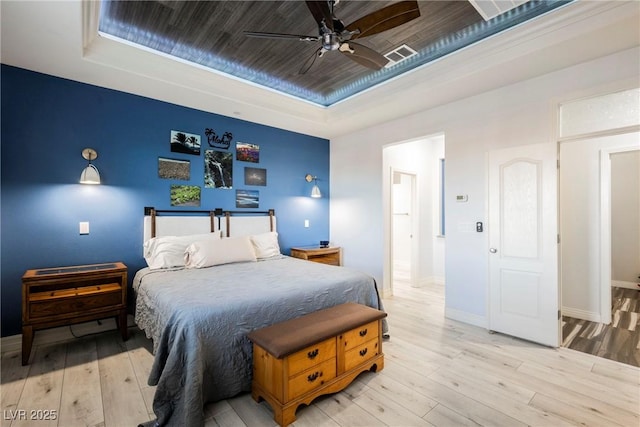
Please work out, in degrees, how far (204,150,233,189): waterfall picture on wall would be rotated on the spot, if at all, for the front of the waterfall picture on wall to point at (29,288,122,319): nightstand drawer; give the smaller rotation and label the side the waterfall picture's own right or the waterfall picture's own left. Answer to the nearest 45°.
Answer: approximately 90° to the waterfall picture's own right

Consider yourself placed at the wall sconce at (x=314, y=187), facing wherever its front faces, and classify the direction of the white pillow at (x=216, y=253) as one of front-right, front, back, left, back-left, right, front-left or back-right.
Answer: right

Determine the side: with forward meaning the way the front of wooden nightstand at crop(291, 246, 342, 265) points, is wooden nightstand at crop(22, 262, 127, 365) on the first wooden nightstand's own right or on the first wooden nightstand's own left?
on the first wooden nightstand's own right

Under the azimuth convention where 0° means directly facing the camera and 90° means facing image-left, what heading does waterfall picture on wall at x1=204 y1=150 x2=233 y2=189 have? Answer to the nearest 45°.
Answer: approximately 315°

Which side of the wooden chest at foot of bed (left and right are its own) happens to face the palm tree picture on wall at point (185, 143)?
back

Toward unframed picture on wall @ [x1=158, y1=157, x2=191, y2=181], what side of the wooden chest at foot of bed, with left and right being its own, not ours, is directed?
back

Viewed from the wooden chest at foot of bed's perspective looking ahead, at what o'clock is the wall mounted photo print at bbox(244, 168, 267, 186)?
The wall mounted photo print is roughly at 7 o'clock from the wooden chest at foot of bed.
